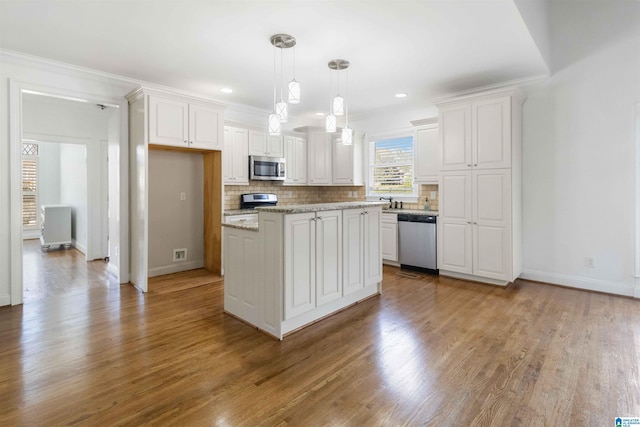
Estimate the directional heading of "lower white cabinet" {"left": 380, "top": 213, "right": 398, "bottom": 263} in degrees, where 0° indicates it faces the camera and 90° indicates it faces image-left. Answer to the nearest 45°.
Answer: approximately 45°

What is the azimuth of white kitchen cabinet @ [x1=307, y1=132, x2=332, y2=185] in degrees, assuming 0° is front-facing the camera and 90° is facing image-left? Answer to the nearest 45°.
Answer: approximately 0°

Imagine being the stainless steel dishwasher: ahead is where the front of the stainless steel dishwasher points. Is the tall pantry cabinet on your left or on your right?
on your left

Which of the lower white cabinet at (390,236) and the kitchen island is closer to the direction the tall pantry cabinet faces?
the kitchen island

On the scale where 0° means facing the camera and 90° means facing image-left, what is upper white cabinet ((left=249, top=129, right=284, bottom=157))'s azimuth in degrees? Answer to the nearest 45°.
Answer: approximately 315°

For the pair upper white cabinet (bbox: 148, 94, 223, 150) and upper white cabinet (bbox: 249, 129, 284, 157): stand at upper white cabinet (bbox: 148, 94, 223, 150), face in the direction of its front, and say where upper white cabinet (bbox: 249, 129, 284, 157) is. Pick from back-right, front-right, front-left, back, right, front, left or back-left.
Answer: left
